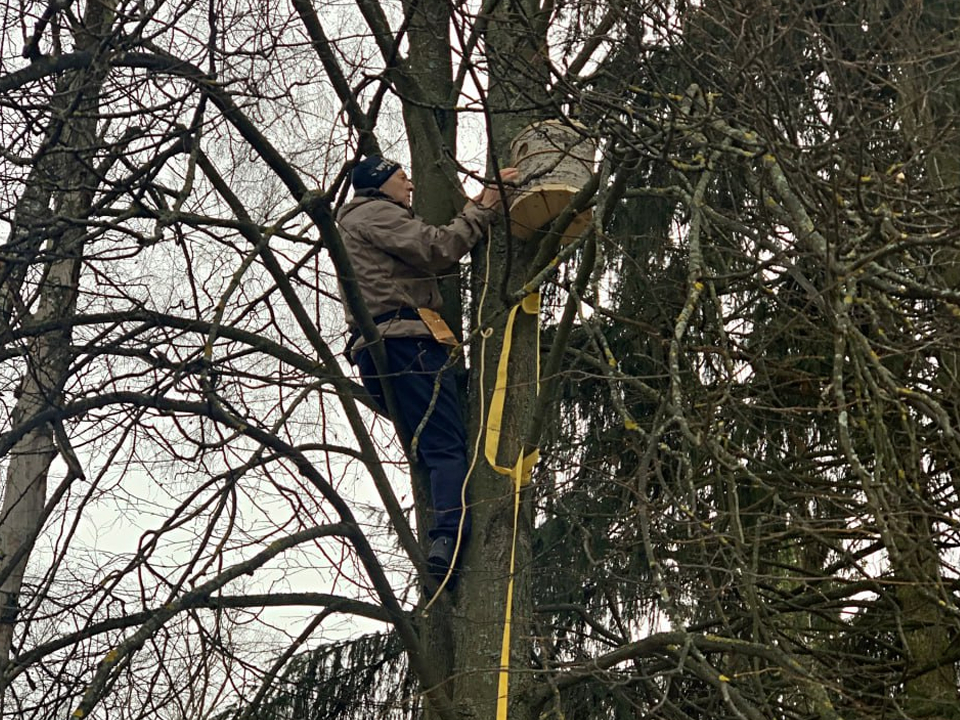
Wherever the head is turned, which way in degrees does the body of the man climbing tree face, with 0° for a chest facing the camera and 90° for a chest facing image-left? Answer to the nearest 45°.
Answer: approximately 270°

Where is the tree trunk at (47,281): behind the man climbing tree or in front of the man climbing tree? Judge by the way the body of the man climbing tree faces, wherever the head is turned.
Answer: behind
